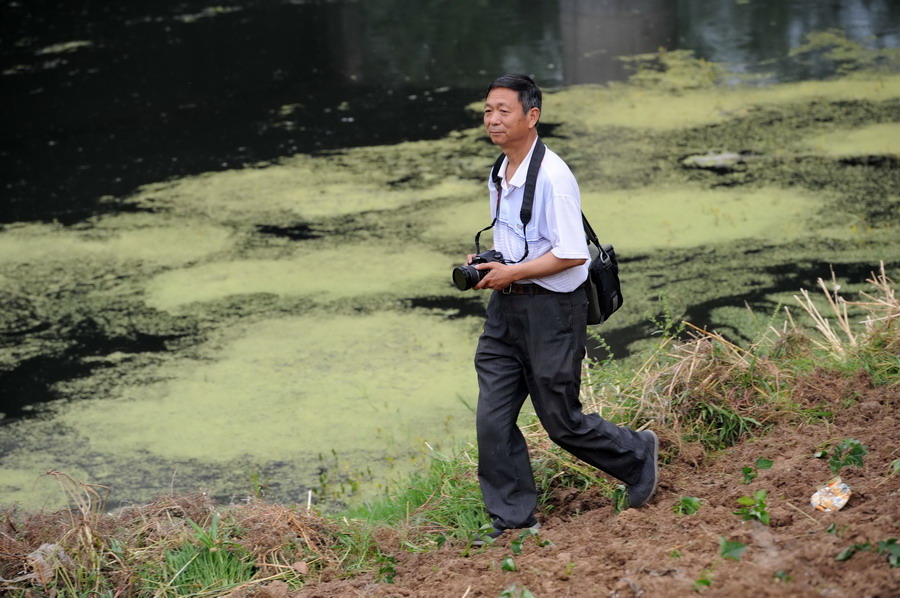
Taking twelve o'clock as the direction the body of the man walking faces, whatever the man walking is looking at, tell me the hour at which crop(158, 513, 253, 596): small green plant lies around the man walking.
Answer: The small green plant is roughly at 1 o'clock from the man walking.

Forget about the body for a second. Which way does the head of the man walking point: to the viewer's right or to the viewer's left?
to the viewer's left

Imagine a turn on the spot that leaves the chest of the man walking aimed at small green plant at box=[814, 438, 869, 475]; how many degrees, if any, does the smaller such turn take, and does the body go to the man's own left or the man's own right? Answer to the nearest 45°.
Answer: approximately 135° to the man's own left

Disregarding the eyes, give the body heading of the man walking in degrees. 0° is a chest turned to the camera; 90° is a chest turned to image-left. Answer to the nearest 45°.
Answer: approximately 45°
